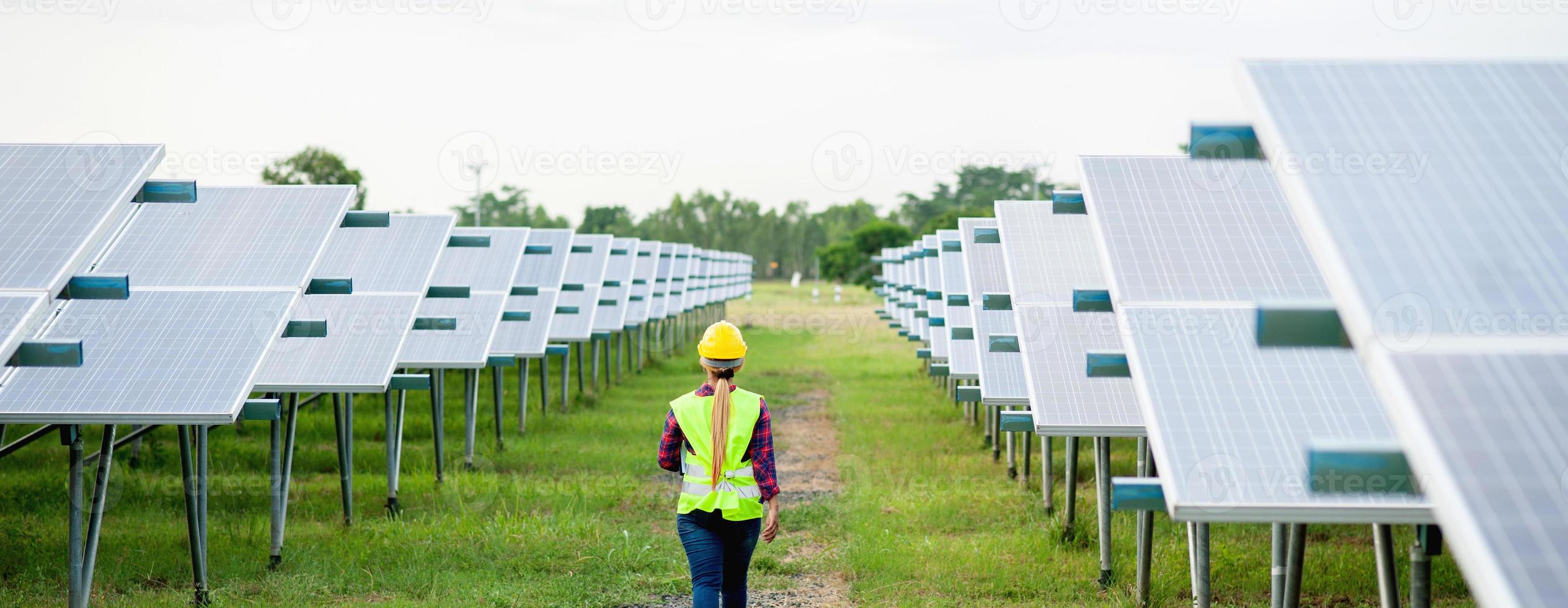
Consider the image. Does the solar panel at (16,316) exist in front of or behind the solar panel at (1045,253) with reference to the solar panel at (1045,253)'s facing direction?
in front

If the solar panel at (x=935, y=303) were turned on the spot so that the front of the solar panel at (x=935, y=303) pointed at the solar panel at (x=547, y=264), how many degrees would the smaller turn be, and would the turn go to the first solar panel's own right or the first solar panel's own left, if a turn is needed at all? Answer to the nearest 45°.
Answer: approximately 90° to the first solar panel's own right

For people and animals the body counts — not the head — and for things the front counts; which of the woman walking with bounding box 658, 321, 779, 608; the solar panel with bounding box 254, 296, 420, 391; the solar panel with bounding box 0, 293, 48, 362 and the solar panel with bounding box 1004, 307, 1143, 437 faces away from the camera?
the woman walking

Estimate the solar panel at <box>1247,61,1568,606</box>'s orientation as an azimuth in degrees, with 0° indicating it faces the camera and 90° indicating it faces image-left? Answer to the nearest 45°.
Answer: approximately 0°

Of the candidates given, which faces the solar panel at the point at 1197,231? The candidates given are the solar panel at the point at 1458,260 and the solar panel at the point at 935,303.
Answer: the solar panel at the point at 935,303

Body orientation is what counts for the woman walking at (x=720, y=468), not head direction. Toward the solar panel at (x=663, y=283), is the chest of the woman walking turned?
yes

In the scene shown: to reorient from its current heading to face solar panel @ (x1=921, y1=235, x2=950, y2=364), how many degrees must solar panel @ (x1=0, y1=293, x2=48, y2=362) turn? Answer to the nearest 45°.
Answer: approximately 135° to its left

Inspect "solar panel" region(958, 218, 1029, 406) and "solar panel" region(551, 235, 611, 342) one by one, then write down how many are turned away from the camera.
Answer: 0
